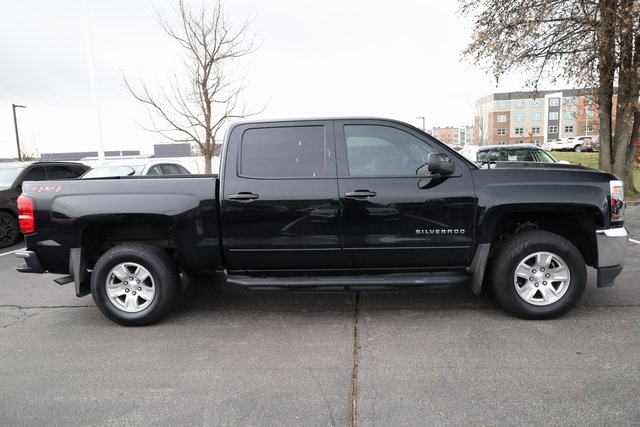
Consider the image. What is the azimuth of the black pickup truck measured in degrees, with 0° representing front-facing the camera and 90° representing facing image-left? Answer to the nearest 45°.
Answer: approximately 270°

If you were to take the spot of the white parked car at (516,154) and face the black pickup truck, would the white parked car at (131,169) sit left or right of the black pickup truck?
right

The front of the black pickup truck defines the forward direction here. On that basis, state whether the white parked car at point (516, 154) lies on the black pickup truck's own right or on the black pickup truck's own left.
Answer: on the black pickup truck's own left

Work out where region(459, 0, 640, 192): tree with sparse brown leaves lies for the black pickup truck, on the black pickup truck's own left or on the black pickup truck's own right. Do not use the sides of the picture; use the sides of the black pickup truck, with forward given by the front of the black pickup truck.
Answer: on the black pickup truck's own left

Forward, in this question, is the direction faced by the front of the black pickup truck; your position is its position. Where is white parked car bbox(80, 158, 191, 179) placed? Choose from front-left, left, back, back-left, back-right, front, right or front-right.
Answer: back-left

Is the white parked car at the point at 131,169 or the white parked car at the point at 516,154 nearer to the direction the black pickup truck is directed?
the white parked car at the point at 516,154
